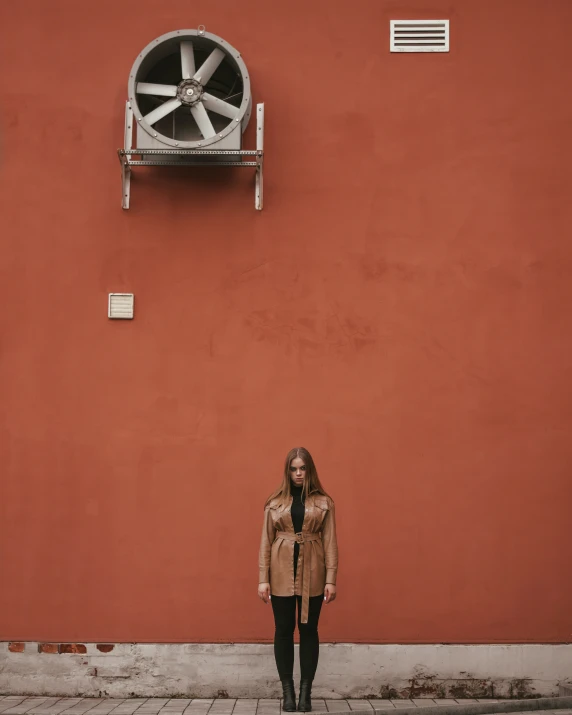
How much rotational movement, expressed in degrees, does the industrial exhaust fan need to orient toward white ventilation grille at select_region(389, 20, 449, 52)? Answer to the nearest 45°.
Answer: approximately 90° to its left

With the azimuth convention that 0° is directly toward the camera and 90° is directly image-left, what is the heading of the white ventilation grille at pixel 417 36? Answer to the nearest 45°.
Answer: approximately 0°

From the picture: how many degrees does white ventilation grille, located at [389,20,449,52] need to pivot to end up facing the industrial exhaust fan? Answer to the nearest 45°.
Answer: approximately 90° to its right

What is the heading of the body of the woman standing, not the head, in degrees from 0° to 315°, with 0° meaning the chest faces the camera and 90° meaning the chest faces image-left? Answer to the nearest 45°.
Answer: approximately 0°
